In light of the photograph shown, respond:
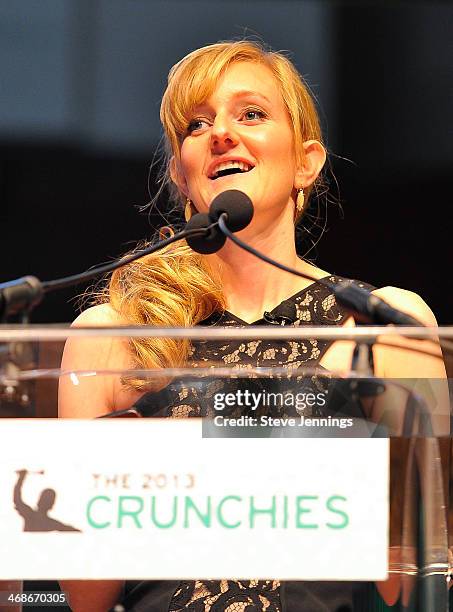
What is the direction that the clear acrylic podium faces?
toward the camera

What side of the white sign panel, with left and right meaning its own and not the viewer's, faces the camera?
front

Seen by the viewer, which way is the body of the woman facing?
toward the camera
